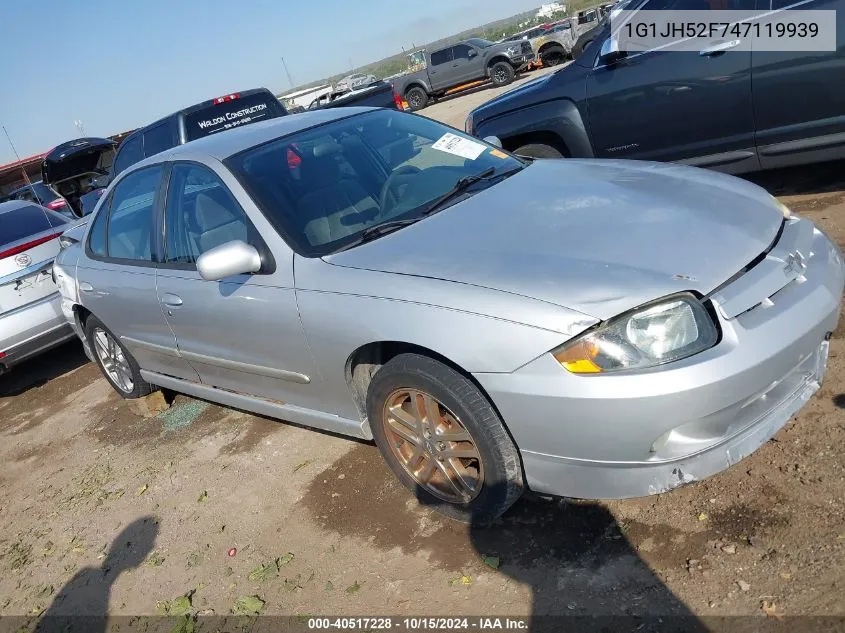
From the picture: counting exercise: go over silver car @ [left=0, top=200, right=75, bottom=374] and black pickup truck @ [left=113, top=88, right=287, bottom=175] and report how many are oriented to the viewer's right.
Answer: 0

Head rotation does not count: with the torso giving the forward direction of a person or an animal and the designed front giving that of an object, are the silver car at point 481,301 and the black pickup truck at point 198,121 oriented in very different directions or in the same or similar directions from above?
very different directions

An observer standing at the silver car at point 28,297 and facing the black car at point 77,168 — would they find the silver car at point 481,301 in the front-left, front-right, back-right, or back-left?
back-right

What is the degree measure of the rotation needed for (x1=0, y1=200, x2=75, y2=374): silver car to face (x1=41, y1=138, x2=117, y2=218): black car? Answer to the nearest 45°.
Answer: approximately 45° to its right

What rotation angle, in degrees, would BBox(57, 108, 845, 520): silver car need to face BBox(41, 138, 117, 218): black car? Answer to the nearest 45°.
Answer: approximately 180°

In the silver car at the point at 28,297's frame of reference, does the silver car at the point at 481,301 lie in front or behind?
behind

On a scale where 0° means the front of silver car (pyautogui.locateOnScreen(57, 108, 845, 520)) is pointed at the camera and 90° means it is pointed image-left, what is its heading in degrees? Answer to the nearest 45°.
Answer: approximately 315°

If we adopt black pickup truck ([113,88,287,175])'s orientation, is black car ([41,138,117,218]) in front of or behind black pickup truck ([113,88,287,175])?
in front

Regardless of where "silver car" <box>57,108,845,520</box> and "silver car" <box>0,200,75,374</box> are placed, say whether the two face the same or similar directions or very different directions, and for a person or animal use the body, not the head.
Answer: very different directions

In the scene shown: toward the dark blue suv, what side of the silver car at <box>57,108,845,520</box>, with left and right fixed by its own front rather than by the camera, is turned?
left

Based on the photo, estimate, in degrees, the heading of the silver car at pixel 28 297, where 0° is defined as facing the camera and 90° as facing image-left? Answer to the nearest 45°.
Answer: approximately 135°

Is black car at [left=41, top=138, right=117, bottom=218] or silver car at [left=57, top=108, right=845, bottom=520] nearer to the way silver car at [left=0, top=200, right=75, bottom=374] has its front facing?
the black car
